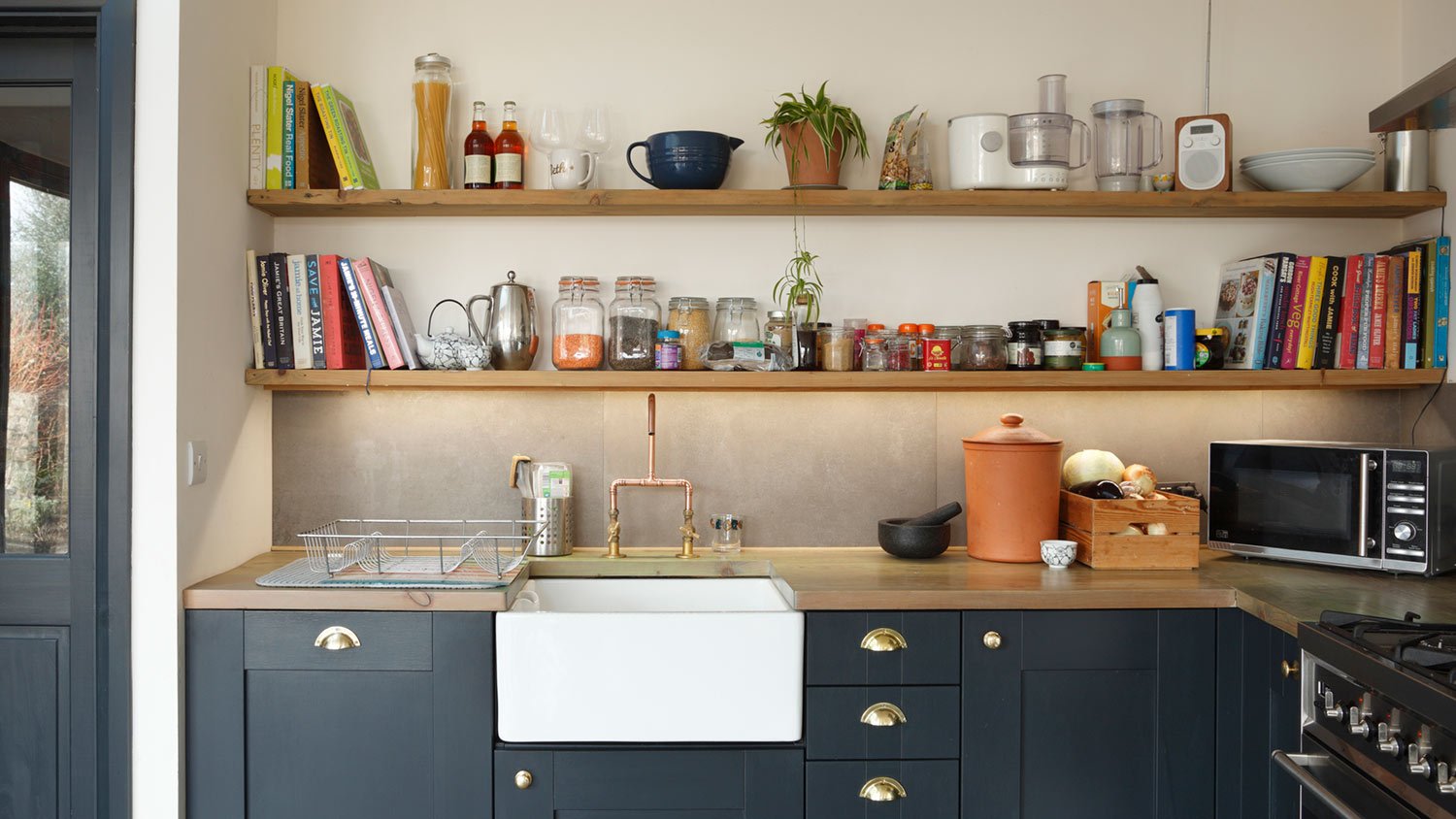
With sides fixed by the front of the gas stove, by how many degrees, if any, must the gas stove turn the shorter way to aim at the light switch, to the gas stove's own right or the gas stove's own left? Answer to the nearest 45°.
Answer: approximately 45° to the gas stove's own right

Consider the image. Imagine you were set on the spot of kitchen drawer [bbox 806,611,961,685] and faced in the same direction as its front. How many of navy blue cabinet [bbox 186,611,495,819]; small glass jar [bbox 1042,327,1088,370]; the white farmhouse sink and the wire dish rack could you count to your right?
3

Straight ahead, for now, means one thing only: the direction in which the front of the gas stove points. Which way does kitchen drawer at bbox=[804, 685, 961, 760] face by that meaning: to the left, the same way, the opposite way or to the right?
to the left

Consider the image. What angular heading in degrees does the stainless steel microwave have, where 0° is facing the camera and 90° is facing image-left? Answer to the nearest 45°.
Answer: approximately 45°

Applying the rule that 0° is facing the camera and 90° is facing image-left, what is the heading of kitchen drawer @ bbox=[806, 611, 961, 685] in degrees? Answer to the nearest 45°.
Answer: approximately 0°

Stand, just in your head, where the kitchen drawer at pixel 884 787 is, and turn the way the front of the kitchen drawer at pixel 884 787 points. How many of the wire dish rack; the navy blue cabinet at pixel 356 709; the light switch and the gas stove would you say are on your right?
3

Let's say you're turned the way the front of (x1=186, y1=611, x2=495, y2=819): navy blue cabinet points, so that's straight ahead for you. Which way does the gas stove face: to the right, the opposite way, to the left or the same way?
to the right

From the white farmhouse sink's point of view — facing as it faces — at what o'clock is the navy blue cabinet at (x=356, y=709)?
The navy blue cabinet is roughly at 3 o'clock from the white farmhouse sink.
